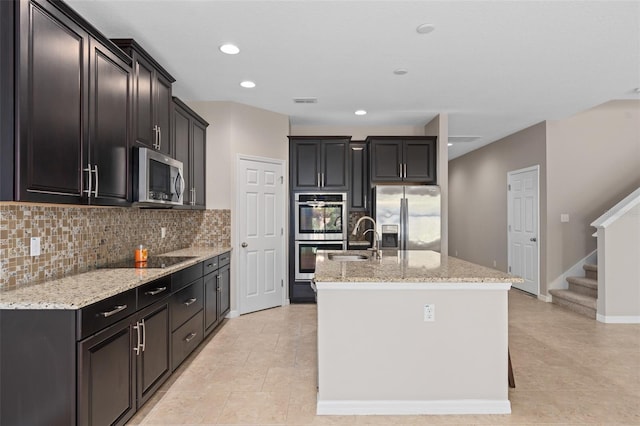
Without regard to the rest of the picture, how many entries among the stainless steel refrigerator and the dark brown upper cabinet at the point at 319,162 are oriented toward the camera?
2

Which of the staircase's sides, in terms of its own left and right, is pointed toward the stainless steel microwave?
front

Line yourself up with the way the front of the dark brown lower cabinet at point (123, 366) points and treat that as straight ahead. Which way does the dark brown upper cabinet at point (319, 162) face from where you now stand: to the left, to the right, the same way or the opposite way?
to the right

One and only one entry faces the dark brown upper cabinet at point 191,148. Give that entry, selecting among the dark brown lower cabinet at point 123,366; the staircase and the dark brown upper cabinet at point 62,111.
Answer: the staircase

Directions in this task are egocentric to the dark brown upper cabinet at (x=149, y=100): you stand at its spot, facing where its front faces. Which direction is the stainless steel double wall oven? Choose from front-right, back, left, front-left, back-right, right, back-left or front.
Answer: left

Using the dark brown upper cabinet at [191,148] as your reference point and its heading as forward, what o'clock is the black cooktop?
The black cooktop is roughly at 2 o'clock from the dark brown upper cabinet.

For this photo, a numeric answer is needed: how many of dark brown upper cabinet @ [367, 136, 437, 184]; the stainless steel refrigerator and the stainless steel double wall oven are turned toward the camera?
3

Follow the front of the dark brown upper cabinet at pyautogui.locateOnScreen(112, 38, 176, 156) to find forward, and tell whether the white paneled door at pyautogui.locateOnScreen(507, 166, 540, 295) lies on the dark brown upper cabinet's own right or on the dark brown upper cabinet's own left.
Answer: on the dark brown upper cabinet's own left

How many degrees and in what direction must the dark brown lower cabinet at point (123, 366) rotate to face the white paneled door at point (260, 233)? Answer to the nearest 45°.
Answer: approximately 90° to its left

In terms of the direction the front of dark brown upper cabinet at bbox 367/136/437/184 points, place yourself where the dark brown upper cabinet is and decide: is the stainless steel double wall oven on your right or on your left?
on your right

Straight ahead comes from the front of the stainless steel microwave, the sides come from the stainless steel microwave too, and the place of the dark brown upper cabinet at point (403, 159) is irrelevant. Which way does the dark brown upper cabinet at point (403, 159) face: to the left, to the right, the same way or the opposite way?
to the right

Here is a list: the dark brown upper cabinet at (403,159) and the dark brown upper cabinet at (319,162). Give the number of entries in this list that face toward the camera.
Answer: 2

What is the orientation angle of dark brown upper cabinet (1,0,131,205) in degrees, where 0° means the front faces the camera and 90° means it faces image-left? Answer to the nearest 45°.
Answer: approximately 315°

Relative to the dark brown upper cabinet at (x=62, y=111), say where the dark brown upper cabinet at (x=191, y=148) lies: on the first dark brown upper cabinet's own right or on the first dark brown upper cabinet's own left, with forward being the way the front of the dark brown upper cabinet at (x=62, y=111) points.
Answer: on the first dark brown upper cabinet's own left

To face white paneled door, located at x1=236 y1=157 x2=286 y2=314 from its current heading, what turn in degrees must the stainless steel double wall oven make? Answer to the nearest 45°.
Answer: approximately 45° to its right

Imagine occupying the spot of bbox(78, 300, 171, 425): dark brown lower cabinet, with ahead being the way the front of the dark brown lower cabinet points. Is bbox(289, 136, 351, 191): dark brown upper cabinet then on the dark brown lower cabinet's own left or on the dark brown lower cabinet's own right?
on the dark brown lower cabinet's own left
